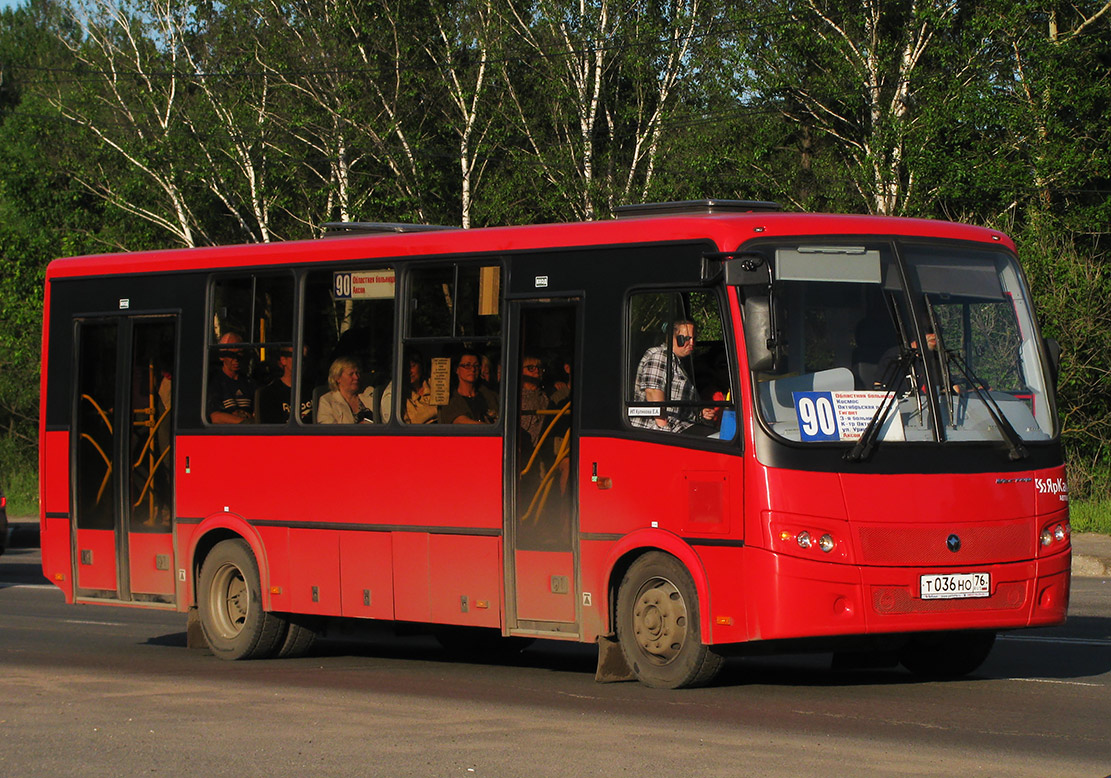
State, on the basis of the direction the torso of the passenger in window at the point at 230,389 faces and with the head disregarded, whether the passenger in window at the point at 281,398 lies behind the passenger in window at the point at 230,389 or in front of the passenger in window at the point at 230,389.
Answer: in front

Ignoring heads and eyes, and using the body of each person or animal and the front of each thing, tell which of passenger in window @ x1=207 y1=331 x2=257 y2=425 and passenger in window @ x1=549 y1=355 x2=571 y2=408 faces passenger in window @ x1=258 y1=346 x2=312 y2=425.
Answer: passenger in window @ x1=207 y1=331 x2=257 y2=425

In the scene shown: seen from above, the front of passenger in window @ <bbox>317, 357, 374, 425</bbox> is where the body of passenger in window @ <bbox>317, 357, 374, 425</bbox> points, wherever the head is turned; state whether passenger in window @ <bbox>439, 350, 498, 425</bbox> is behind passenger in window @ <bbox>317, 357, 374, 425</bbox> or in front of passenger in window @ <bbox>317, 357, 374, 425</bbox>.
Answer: in front

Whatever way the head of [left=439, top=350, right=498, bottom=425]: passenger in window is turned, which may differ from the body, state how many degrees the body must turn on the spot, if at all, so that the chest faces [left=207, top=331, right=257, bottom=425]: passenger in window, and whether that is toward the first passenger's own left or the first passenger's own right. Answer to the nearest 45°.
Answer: approximately 180°

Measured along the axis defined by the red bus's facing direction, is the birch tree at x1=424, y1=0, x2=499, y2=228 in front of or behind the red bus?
behind

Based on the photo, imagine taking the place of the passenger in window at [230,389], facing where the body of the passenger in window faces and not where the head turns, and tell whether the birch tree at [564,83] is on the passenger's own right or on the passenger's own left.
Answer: on the passenger's own left

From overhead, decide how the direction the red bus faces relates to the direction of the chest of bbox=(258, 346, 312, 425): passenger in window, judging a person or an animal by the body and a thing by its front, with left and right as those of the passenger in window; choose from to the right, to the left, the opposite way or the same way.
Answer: the same way

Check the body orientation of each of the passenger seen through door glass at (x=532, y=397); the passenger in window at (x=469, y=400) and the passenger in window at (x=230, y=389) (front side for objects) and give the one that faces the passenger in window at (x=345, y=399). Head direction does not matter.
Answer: the passenger in window at (x=230, y=389)

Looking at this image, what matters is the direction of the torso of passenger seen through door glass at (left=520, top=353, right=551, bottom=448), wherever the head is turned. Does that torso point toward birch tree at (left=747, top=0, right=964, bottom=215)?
no

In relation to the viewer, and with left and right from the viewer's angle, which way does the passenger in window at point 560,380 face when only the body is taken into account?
facing the viewer and to the right of the viewer

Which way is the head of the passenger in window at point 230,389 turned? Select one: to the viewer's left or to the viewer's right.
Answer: to the viewer's right

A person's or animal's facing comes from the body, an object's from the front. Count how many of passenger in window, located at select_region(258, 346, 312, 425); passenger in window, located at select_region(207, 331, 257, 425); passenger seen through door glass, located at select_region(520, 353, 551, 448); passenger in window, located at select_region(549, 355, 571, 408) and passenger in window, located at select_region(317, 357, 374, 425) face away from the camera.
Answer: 0

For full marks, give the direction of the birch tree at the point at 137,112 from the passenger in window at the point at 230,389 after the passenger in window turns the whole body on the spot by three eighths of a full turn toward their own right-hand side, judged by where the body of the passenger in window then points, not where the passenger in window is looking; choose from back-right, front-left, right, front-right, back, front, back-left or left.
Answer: right

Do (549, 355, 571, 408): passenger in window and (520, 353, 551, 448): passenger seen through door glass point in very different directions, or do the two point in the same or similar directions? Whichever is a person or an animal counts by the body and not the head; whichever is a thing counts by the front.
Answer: same or similar directions

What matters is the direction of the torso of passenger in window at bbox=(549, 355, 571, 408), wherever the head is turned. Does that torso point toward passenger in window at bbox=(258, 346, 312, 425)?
no

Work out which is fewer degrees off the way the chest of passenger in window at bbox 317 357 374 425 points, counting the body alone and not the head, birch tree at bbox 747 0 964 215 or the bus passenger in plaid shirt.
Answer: the bus passenger in plaid shirt

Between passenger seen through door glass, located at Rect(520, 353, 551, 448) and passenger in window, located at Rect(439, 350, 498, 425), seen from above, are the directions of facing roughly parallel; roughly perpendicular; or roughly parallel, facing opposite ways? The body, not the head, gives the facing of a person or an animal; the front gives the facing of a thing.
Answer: roughly parallel

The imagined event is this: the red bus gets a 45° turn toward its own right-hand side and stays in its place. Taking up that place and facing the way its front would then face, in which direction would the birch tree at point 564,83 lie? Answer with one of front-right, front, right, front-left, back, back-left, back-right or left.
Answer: back

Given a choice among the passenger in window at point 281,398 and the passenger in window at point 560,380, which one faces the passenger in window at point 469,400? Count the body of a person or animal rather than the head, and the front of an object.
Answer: the passenger in window at point 281,398

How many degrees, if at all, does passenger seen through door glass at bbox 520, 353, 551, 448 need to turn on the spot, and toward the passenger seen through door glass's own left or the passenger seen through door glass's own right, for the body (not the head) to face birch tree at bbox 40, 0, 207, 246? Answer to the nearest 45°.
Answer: approximately 135° to the passenger seen through door glass's own left
